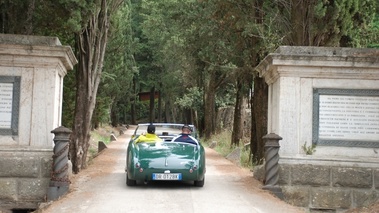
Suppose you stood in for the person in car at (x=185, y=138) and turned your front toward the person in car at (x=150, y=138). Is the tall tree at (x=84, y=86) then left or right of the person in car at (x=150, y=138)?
right

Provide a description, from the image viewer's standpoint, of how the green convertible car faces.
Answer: facing away from the viewer

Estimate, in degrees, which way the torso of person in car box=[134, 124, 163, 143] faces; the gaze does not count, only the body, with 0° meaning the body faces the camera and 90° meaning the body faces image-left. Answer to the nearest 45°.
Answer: approximately 180°

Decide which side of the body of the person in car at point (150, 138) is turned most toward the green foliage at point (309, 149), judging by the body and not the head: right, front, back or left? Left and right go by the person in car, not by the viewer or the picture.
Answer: right

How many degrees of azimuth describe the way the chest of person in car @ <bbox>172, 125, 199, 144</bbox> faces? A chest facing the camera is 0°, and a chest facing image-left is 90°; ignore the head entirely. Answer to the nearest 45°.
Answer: approximately 180°

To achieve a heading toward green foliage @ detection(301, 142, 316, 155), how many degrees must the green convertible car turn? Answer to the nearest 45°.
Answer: approximately 90° to its right
